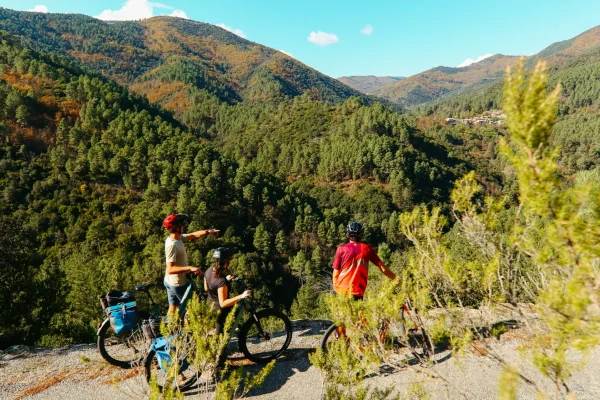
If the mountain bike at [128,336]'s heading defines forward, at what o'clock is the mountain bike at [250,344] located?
the mountain bike at [250,344] is roughly at 1 o'clock from the mountain bike at [128,336].

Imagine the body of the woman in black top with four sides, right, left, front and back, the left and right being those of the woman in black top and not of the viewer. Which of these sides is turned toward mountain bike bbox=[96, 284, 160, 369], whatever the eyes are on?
back

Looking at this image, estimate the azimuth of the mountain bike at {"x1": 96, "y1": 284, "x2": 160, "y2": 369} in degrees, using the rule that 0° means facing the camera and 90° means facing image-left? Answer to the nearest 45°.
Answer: approximately 270°

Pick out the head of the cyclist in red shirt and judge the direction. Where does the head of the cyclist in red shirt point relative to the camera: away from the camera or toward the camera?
away from the camera

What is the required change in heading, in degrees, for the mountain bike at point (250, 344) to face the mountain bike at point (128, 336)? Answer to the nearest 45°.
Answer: approximately 180°

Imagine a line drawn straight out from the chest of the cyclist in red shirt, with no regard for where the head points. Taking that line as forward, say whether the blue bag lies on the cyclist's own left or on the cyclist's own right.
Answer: on the cyclist's own left

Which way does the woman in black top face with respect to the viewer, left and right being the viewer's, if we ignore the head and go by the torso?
facing away from the viewer and to the right of the viewer

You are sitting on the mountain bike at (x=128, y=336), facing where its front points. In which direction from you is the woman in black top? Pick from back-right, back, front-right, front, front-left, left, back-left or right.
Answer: front-right

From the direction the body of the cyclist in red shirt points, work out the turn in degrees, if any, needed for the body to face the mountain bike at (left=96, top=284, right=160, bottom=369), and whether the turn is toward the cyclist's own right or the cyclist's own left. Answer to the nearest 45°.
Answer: approximately 90° to the cyclist's own left

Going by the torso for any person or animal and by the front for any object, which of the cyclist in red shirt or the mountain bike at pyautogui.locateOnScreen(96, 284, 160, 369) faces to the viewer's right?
the mountain bike

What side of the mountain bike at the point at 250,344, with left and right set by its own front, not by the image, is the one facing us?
right

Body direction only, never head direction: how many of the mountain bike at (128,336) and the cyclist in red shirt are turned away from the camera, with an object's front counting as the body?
1

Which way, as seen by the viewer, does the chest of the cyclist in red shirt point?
away from the camera

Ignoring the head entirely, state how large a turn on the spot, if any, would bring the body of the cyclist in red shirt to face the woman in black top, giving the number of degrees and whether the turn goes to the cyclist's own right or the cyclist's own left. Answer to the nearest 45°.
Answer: approximately 90° to the cyclist's own left
